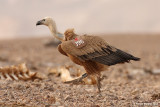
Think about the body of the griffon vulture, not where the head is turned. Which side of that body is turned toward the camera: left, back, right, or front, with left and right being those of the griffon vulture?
left

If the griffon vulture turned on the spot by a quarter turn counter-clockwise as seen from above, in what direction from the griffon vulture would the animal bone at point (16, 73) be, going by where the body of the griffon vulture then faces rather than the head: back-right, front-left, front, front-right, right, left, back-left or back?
back-right
